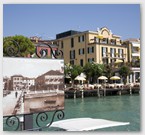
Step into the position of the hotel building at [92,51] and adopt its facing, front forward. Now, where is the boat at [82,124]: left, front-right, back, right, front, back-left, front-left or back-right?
front-right

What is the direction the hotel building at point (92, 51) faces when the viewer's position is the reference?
facing the viewer and to the right of the viewer

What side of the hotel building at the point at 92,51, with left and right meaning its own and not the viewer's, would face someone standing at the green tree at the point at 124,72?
front
